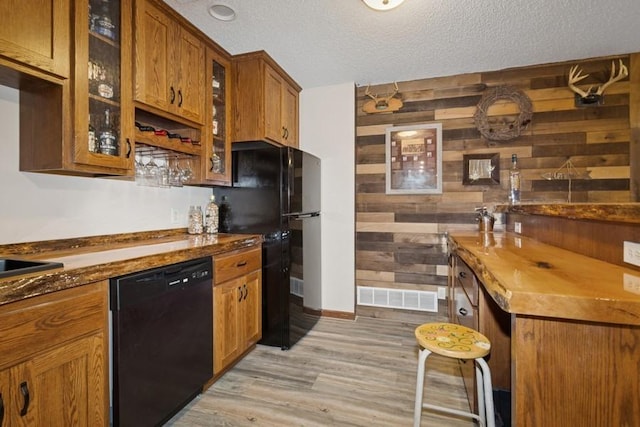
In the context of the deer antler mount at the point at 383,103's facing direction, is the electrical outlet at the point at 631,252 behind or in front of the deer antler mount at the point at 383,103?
in front

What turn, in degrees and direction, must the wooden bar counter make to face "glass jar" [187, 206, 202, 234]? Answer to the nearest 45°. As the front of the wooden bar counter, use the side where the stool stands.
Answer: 0° — it already faces it

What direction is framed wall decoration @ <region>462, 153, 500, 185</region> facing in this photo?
toward the camera

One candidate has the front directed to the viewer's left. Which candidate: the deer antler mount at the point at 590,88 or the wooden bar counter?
the wooden bar counter

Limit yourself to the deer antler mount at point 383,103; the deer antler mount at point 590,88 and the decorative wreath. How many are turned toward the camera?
3

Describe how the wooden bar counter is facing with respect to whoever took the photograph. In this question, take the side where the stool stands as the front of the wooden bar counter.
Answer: facing to the left of the viewer

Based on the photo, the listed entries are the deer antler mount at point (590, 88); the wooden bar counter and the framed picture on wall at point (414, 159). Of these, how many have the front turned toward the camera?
2

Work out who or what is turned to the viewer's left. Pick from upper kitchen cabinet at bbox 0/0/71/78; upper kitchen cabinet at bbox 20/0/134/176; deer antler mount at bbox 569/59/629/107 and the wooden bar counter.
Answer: the wooden bar counter

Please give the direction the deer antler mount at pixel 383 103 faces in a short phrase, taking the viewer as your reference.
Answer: facing the viewer

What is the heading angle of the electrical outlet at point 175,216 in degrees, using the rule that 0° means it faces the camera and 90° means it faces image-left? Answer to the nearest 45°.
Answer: approximately 315°

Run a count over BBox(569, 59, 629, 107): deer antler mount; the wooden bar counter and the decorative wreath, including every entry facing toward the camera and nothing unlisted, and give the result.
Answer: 2

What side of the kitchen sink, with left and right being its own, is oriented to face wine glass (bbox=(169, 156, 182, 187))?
left

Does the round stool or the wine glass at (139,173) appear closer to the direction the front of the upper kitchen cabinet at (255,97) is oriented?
the round stool

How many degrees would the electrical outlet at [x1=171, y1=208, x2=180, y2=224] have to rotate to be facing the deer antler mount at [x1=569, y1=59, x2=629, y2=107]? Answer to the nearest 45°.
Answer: approximately 45° to its left

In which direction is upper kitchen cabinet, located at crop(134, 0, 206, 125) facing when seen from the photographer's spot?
facing the viewer and to the right of the viewer

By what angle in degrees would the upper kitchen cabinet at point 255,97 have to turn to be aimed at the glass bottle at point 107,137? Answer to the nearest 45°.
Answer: approximately 90° to its right
